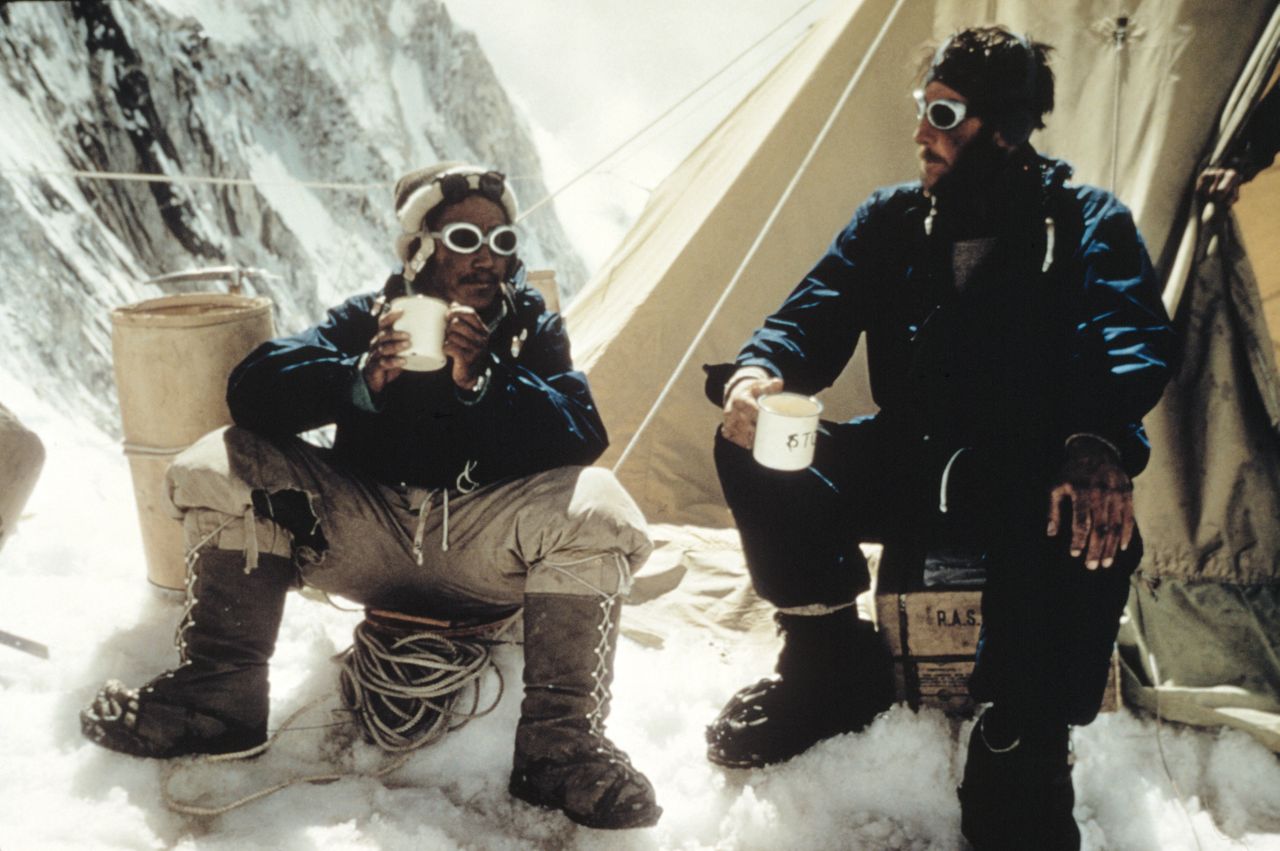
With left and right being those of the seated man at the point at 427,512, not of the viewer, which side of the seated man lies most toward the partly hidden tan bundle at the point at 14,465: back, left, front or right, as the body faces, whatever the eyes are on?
right

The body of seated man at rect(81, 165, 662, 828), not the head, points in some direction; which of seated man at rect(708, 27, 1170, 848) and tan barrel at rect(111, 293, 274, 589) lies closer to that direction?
the seated man

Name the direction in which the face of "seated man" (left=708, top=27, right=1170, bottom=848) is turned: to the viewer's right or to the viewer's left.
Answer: to the viewer's left

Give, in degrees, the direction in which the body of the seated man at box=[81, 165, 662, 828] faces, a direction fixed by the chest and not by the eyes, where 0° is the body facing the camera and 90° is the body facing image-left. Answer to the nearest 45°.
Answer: approximately 0°

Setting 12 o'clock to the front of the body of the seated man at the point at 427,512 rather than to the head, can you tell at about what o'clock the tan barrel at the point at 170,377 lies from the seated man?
The tan barrel is roughly at 5 o'clock from the seated man.

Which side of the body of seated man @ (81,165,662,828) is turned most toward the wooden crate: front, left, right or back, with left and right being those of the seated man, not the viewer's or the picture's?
left

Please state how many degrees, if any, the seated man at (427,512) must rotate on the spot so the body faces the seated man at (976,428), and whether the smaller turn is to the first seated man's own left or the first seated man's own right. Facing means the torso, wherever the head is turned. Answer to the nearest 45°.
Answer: approximately 90° to the first seated man's own left

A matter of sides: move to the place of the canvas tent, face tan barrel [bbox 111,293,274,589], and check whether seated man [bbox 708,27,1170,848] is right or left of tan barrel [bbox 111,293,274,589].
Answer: left

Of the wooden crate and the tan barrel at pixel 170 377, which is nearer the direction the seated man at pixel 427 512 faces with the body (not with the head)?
the wooden crate
